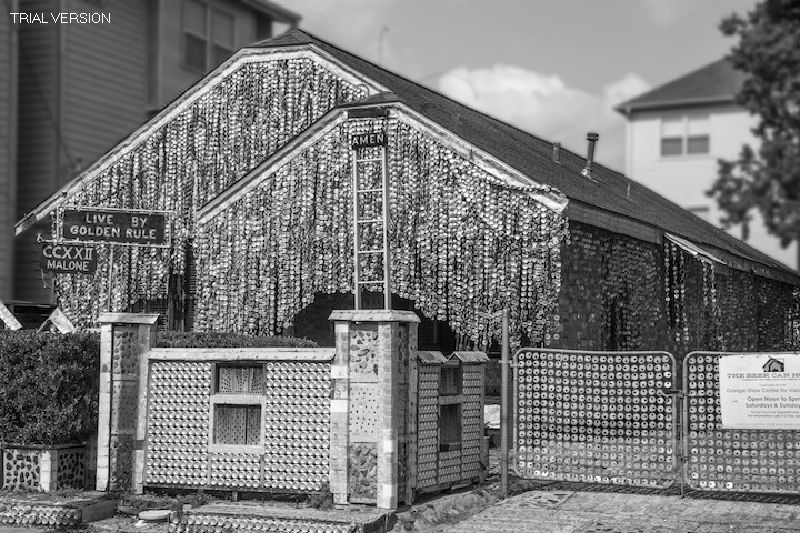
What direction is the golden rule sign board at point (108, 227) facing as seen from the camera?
toward the camera

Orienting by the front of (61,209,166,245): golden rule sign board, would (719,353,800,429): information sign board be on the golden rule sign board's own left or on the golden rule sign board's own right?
on the golden rule sign board's own left

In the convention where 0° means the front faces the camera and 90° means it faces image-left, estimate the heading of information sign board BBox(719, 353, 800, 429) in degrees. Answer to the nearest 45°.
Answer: approximately 0°

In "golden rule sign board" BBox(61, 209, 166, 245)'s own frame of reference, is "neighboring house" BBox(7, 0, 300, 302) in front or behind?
behind

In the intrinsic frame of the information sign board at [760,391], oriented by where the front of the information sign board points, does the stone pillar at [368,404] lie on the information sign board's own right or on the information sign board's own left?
on the information sign board's own right

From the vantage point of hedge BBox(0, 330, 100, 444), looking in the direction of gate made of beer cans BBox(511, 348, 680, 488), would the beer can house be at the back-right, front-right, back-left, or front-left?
front-left

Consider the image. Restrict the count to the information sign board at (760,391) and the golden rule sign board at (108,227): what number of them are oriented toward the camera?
2

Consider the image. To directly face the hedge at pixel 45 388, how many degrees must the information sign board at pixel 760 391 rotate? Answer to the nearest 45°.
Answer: approximately 90° to its right

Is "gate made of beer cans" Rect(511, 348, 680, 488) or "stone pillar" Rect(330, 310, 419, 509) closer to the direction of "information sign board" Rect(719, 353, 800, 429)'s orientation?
the stone pillar

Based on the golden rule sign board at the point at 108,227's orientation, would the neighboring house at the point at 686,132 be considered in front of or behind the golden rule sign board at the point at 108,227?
behind

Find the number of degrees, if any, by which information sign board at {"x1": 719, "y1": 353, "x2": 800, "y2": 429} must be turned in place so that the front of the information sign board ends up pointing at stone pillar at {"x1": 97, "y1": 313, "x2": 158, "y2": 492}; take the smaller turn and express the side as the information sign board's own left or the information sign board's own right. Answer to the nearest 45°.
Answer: approximately 90° to the information sign board's own right
